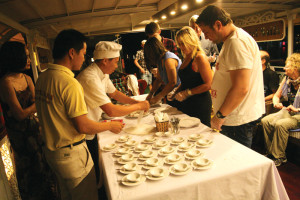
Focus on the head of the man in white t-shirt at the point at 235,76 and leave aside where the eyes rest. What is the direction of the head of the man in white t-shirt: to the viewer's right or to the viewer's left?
to the viewer's left

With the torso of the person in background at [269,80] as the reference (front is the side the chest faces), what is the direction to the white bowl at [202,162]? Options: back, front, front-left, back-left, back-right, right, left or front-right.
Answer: front-left

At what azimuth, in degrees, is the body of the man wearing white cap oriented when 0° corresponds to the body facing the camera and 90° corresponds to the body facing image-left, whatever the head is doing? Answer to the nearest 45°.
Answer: approximately 270°

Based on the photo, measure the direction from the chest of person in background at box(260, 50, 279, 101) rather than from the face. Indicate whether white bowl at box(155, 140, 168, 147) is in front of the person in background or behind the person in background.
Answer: in front

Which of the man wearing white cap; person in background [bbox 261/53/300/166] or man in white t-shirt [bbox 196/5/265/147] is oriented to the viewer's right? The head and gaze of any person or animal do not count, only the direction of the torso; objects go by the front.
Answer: the man wearing white cap

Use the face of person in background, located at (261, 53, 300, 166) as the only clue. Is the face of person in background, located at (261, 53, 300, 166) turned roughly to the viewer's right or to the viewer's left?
to the viewer's left

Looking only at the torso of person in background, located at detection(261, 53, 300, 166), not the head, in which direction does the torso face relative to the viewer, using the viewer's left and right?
facing the viewer and to the left of the viewer

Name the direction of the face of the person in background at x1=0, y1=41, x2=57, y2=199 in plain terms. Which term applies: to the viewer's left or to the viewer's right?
to the viewer's right

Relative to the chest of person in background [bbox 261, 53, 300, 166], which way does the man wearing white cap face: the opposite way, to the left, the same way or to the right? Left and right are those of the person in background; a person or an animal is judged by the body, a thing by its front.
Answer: the opposite way

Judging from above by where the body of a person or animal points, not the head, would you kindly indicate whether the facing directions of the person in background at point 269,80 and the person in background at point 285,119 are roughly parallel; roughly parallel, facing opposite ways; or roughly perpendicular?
roughly parallel

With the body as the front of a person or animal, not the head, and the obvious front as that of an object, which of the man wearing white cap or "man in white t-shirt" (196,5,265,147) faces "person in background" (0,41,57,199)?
the man in white t-shirt

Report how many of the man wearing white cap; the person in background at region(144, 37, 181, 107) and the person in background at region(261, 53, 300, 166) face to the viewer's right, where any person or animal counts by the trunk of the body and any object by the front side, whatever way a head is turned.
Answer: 1

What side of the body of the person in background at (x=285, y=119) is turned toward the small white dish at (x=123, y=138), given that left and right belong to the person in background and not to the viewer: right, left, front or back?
front

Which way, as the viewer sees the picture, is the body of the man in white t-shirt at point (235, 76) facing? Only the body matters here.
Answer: to the viewer's left
